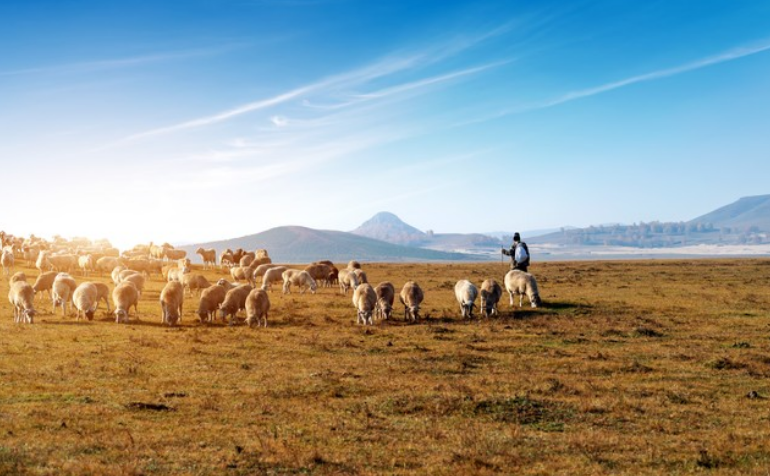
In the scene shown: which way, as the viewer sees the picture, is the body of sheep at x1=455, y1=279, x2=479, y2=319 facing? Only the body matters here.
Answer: toward the camera

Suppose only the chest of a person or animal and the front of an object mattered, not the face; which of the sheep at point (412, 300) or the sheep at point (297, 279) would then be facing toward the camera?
the sheep at point (412, 300)

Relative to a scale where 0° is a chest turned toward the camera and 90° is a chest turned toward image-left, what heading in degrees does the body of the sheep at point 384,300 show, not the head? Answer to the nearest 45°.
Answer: approximately 0°

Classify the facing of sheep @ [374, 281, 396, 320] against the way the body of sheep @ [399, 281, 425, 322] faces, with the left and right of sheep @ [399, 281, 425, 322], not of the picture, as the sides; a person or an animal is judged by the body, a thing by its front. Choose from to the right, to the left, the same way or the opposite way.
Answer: the same way

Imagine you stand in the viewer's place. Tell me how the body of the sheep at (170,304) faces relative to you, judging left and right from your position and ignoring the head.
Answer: facing the viewer

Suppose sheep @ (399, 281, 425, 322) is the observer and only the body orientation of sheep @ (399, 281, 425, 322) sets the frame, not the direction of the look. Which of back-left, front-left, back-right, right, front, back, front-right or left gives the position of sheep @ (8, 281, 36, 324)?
right

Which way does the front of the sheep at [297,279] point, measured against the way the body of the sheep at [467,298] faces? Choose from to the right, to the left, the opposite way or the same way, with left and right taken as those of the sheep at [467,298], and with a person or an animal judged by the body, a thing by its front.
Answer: to the left

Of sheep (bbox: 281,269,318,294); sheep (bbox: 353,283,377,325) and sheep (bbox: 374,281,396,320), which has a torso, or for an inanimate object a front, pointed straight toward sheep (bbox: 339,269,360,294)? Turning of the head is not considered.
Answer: sheep (bbox: 281,269,318,294)

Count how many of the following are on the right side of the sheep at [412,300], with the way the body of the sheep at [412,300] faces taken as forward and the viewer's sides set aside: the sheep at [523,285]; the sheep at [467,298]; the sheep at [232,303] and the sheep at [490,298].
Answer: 1

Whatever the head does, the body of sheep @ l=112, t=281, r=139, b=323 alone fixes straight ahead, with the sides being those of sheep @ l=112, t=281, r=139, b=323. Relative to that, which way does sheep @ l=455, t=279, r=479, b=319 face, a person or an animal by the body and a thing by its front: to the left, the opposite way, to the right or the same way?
the same way

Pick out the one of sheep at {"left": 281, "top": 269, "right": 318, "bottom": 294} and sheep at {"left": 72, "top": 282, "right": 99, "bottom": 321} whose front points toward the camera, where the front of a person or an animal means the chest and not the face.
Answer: sheep at {"left": 72, "top": 282, "right": 99, "bottom": 321}

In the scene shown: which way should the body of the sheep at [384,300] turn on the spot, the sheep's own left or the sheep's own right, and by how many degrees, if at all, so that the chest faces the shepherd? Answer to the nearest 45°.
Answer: approximately 135° to the sheep's own left

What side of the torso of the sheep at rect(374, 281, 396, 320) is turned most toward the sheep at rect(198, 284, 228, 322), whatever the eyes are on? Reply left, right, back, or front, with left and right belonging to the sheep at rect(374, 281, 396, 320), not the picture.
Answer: right
